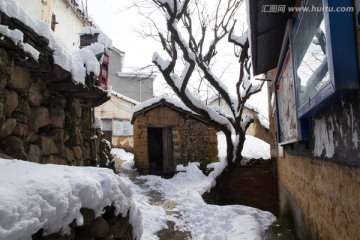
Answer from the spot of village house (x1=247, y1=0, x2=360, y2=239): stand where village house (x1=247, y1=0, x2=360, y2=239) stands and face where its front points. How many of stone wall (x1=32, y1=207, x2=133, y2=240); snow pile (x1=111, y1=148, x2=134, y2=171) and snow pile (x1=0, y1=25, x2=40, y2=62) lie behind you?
0

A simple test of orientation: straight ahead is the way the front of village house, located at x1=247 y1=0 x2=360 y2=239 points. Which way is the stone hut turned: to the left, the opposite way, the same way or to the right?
to the left

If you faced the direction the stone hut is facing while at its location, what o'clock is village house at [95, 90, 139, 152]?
The village house is roughly at 5 o'clock from the stone hut.

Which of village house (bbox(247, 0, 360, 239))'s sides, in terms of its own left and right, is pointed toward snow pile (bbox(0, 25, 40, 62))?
front

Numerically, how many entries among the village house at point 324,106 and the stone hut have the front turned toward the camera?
1

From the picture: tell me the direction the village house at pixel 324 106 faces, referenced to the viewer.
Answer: facing to the left of the viewer

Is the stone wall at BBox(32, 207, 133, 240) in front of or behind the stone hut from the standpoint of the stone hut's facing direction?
in front

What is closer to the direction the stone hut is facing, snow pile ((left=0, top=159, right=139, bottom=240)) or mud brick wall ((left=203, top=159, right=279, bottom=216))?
the snow pile

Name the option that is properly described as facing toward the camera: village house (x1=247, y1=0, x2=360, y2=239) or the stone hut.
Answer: the stone hut

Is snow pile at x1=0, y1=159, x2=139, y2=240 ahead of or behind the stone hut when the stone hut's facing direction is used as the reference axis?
ahead

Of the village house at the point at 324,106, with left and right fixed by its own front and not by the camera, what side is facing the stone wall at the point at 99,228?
front

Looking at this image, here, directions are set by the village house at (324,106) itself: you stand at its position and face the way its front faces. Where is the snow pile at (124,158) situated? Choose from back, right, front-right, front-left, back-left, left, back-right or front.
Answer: front-right

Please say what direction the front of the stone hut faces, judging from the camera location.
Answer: facing the viewer
